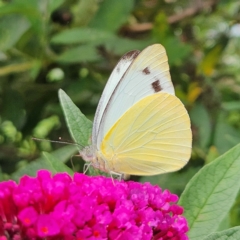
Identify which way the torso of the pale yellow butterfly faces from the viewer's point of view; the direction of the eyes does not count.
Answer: to the viewer's left

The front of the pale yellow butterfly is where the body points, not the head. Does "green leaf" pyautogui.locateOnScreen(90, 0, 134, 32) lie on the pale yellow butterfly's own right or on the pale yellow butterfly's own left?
on the pale yellow butterfly's own right

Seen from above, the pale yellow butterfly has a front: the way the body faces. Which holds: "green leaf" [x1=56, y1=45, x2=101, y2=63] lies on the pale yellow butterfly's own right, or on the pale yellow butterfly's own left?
on the pale yellow butterfly's own right

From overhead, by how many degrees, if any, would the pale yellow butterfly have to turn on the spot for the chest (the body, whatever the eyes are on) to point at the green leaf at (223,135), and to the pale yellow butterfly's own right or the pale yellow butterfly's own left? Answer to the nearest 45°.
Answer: approximately 135° to the pale yellow butterfly's own right
